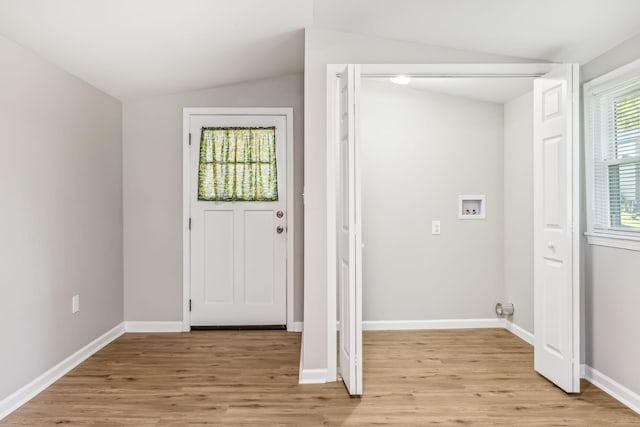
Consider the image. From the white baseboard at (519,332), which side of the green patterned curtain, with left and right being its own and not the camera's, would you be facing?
left

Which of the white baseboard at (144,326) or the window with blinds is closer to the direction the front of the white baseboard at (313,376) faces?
the window with blinds

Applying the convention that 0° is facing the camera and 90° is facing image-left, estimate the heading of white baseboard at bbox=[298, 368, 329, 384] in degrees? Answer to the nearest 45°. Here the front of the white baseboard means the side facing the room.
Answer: approximately 0°

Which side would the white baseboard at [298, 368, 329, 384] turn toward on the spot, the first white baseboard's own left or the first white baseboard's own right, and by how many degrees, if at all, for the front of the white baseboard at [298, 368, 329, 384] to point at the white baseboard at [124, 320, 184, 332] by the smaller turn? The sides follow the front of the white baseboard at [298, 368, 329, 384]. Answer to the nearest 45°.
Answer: approximately 135° to the first white baseboard's own right

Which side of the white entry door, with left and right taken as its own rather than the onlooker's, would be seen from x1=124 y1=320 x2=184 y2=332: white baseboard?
right

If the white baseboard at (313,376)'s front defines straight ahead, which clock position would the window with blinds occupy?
The window with blinds is roughly at 9 o'clock from the white baseboard.

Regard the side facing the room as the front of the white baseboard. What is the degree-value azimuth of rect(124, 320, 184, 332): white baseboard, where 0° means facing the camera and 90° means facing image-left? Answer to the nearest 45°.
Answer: approximately 0°

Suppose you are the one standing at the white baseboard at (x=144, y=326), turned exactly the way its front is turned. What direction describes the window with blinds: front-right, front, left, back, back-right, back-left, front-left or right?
front-left

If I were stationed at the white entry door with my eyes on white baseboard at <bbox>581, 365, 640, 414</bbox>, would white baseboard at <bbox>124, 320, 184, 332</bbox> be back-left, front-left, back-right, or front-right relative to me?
back-right

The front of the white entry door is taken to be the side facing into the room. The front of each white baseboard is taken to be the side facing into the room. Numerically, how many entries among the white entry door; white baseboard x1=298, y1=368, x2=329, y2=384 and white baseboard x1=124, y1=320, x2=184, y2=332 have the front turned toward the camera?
3

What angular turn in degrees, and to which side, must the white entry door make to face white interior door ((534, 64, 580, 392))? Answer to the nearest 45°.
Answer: approximately 45° to its left
